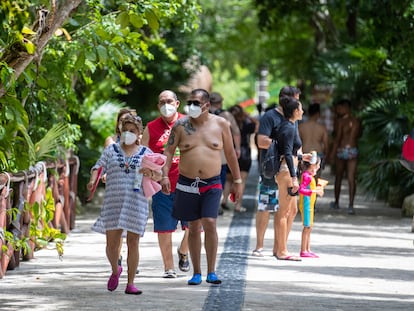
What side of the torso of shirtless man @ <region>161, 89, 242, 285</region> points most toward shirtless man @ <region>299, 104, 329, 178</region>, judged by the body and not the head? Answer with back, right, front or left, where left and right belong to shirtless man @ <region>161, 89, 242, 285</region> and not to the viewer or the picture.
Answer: back

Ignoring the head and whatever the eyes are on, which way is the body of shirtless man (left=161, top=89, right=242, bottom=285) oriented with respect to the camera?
toward the camera

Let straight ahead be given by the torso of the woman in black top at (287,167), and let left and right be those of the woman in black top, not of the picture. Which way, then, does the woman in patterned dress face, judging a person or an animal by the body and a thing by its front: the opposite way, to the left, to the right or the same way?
to the right

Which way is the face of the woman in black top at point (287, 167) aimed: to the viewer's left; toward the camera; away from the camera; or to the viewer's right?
to the viewer's right

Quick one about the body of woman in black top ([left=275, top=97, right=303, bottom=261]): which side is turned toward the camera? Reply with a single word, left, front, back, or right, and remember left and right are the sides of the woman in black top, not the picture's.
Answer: right

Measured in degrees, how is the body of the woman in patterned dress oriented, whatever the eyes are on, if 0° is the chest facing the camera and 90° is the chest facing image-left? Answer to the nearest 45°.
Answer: approximately 0°
